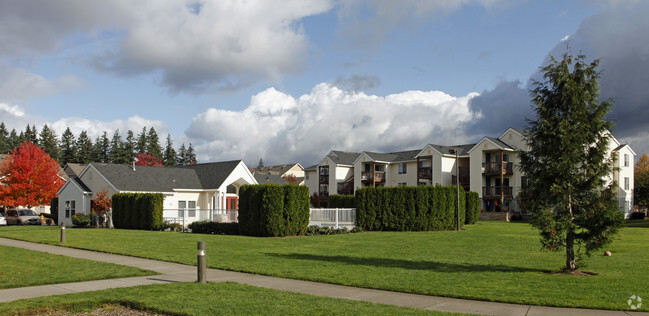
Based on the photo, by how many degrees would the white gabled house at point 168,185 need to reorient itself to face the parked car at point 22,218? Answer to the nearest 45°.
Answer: approximately 135° to its right

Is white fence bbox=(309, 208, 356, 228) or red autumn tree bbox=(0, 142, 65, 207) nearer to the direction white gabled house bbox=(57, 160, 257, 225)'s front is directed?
the white fence

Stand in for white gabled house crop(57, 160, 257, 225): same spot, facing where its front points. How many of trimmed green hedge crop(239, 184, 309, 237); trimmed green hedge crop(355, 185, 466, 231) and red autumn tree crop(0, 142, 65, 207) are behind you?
1

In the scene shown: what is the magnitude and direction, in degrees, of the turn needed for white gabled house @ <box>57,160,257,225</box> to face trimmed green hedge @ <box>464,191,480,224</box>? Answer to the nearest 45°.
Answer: approximately 45° to its left

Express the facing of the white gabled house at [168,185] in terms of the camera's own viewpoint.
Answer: facing the viewer and to the right of the viewer

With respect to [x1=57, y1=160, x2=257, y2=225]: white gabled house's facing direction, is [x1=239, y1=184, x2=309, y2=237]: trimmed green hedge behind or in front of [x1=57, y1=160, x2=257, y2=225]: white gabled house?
in front
